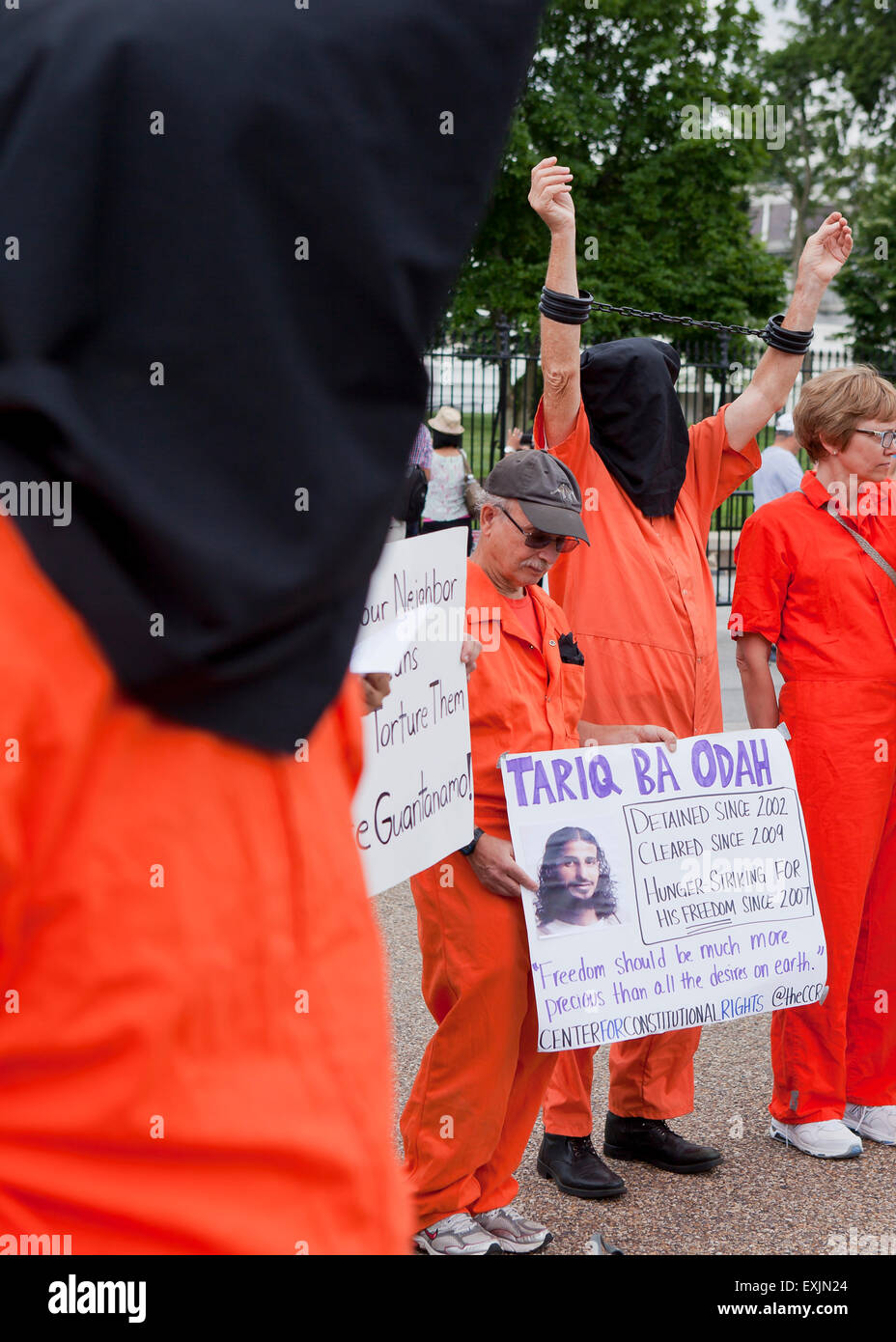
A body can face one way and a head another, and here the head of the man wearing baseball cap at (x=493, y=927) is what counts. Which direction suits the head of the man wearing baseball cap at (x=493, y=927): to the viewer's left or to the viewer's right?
to the viewer's right

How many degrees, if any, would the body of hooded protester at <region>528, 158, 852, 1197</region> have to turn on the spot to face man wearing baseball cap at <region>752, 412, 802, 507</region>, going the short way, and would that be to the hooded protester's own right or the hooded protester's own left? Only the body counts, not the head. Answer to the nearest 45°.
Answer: approximately 135° to the hooded protester's own left

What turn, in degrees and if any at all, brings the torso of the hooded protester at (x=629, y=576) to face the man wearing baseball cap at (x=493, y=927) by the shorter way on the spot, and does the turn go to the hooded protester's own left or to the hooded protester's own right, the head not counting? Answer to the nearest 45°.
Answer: approximately 45° to the hooded protester's own right

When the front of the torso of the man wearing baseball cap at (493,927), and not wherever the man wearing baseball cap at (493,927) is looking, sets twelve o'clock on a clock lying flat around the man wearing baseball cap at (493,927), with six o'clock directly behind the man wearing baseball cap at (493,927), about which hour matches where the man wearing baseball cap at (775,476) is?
the man wearing baseball cap at (775,476) is roughly at 8 o'clock from the man wearing baseball cap at (493,927).

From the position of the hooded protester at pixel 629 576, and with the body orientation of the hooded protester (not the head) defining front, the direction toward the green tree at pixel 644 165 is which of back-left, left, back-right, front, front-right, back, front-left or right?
back-left

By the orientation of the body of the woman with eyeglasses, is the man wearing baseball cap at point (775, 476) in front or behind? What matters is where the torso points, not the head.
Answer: behind

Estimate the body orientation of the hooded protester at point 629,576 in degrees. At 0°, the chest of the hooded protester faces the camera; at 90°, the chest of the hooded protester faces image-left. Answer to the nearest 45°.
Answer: approximately 315°

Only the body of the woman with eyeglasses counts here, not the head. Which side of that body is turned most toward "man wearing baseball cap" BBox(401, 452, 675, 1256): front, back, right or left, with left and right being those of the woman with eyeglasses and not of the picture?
right

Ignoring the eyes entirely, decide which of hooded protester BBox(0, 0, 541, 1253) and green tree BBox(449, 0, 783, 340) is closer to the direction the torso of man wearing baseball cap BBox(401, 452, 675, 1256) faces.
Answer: the hooded protester

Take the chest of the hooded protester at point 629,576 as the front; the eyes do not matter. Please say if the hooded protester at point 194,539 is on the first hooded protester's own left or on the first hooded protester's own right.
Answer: on the first hooded protester's own right
